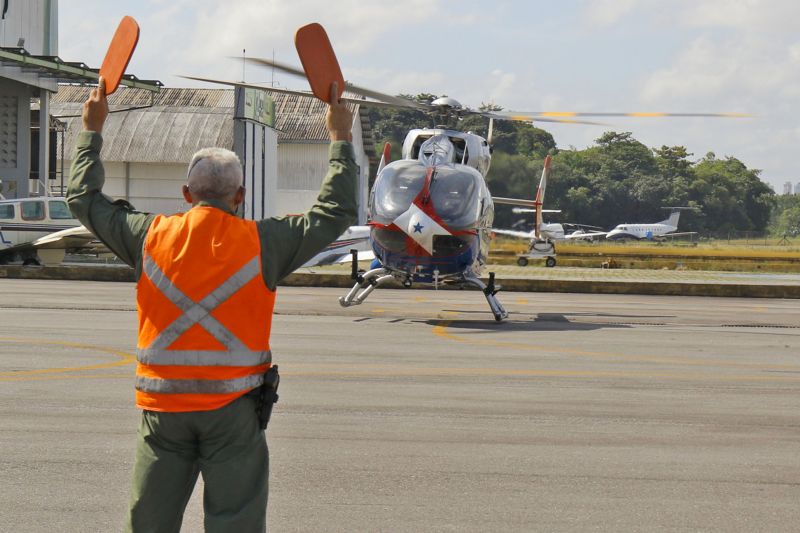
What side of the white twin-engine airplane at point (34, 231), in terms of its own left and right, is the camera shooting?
right

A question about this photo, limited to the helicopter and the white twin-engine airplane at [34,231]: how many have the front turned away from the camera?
0

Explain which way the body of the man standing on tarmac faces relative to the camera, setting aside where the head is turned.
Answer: away from the camera

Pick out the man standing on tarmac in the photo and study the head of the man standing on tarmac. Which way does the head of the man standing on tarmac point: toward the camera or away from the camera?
away from the camera

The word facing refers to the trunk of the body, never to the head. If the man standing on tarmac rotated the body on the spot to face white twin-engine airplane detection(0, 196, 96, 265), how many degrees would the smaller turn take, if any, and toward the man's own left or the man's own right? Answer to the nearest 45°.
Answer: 0° — they already face it

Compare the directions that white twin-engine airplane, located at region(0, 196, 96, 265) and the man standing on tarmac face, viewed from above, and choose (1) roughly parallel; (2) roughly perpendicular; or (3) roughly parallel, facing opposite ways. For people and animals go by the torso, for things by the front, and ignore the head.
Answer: roughly perpendicular
